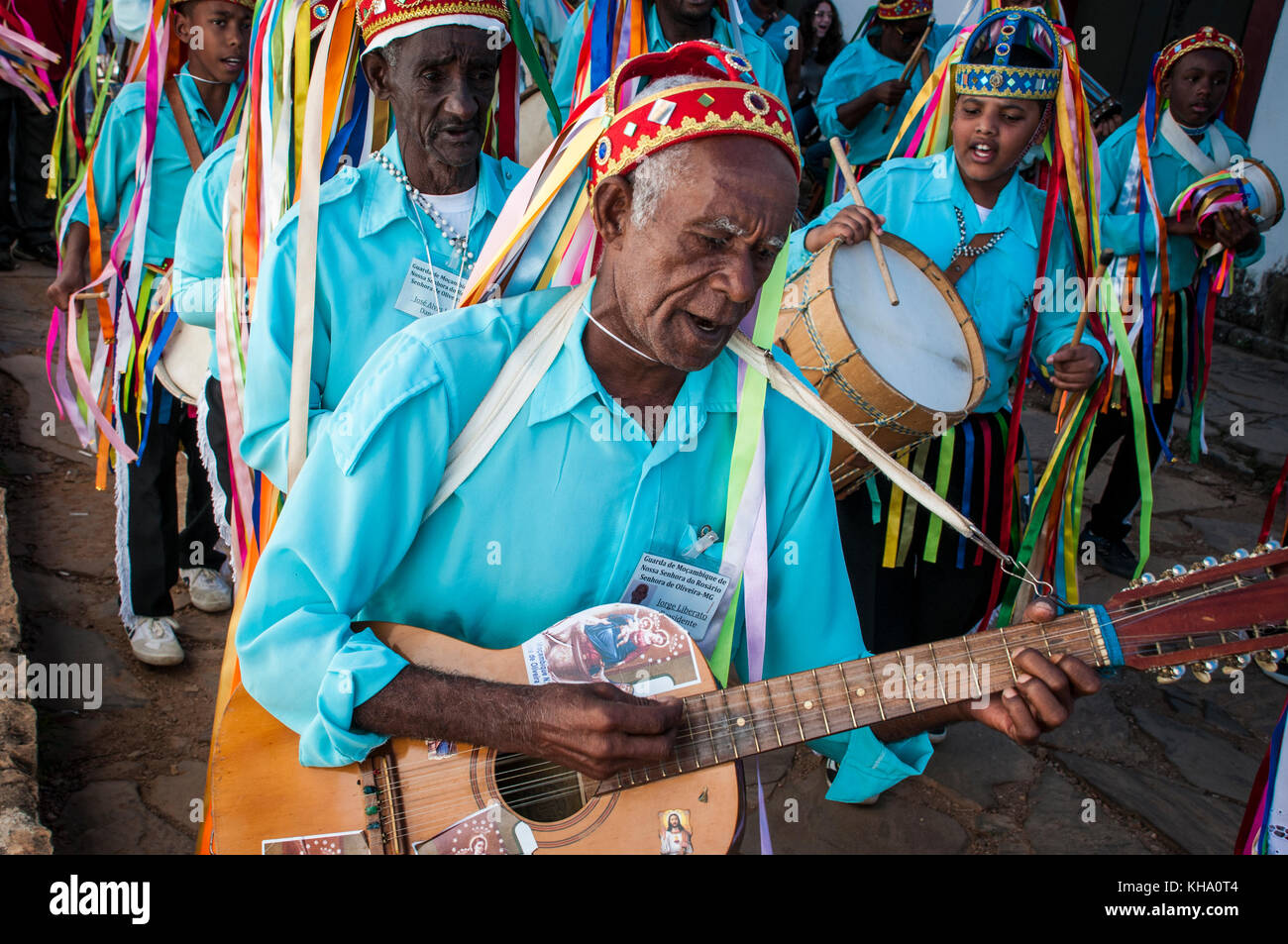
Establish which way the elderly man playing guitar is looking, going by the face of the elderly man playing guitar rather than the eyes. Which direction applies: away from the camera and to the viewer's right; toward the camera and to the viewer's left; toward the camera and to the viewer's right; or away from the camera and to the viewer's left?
toward the camera and to the viewer's right

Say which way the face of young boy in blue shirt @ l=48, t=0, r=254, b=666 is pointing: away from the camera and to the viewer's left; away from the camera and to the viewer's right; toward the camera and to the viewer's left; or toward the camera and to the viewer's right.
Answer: toward the camera and to the viewer's right

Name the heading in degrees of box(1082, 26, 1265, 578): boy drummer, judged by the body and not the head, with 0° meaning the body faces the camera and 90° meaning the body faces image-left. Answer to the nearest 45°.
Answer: approximately 315°

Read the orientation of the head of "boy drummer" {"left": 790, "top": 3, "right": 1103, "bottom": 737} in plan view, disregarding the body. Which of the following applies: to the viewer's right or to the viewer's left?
to the viewer's left

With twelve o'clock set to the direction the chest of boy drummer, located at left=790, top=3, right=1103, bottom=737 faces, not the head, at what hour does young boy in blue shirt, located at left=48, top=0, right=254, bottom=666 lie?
The young boy in blue shirt is roughly at 3 o'clock from the boy drummer.

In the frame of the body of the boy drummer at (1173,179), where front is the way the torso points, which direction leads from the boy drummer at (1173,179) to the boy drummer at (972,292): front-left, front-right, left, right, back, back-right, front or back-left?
front-right
